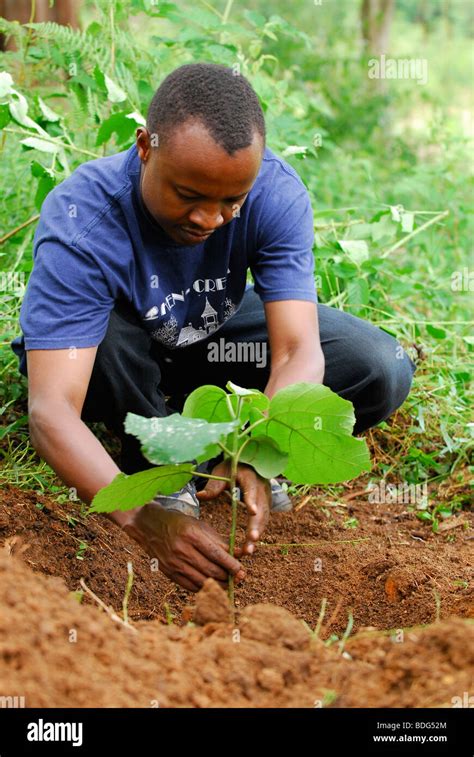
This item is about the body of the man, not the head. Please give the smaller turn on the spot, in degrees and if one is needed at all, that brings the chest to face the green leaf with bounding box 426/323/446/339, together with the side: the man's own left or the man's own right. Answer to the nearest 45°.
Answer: approximately 90° to the man's own left

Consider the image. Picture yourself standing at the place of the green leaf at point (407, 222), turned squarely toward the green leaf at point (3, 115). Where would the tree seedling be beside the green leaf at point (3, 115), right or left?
left

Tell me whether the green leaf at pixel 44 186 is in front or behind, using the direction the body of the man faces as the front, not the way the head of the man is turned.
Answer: behind

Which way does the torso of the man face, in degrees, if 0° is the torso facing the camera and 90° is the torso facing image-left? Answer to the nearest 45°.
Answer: approximately 315°

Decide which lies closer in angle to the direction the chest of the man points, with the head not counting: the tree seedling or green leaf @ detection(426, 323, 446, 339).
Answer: the tree seedling

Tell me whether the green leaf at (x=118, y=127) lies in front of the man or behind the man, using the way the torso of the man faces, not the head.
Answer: behind

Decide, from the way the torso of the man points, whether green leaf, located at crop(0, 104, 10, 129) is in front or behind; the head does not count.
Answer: behind

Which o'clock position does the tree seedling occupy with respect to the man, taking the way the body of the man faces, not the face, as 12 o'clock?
The tree seedling is roughly at 1 o'clock from the man.
